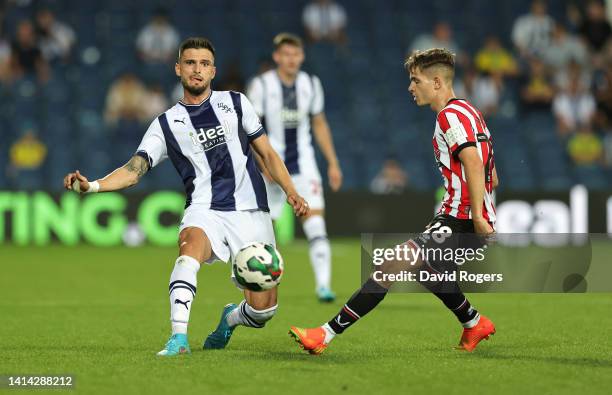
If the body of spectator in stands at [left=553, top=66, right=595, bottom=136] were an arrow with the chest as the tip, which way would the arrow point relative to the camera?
toward the camera

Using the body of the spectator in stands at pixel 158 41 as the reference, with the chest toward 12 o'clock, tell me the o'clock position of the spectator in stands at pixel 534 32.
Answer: the spectator in stands at pixel 534 32 is roughly at 9 o'clock from the spectator in stands at pixel 158 41.

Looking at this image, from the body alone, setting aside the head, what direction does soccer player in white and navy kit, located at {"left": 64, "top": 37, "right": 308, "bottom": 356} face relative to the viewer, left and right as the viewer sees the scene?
facing the viewer

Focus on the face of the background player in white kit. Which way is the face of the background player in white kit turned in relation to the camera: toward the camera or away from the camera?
toward the camera

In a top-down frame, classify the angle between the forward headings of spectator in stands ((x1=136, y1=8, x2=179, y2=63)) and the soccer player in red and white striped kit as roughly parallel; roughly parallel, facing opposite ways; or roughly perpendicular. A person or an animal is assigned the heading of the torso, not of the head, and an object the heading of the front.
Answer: roughly perpendicular

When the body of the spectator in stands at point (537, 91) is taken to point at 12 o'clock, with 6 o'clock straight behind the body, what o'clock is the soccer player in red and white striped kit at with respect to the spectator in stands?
The soccer player in red and white striped kit is roughly at 12 o'clock from the spectator in stands.

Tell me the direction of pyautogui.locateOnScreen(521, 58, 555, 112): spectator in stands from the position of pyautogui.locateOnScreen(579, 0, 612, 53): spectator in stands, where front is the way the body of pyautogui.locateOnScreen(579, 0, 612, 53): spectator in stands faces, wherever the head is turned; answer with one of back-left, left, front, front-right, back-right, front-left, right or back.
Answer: front-right

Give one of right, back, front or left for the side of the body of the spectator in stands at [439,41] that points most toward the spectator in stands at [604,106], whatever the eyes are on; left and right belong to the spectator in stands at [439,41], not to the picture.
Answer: left

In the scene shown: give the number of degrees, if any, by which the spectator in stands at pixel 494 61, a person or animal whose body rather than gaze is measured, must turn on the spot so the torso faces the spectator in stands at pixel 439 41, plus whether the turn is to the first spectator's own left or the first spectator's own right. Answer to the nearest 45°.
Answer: approximately 90° to the first spectator's own right

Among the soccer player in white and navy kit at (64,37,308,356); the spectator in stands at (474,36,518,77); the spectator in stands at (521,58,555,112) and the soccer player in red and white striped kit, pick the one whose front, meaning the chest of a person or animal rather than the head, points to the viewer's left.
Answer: the soccer player in red and white striped kit

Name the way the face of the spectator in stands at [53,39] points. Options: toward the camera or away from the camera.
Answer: toward the camera

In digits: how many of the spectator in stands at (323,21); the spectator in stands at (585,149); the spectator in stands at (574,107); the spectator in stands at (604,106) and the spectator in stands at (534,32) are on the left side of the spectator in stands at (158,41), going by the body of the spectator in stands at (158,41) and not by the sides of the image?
5

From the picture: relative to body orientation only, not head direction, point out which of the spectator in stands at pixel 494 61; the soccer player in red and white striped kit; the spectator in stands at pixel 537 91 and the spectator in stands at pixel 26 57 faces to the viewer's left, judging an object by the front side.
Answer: the soccer player in red and white striped kit

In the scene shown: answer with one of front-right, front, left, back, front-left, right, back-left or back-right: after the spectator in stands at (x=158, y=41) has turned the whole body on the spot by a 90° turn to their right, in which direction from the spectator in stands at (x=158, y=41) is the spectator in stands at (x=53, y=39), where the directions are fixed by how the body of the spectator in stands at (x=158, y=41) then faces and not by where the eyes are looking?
front

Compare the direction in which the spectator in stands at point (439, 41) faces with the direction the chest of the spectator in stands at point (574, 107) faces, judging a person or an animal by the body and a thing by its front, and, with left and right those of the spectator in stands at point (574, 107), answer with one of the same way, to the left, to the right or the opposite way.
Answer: the same way

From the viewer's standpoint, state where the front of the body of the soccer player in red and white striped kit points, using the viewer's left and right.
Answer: facing to the left of the viewer
